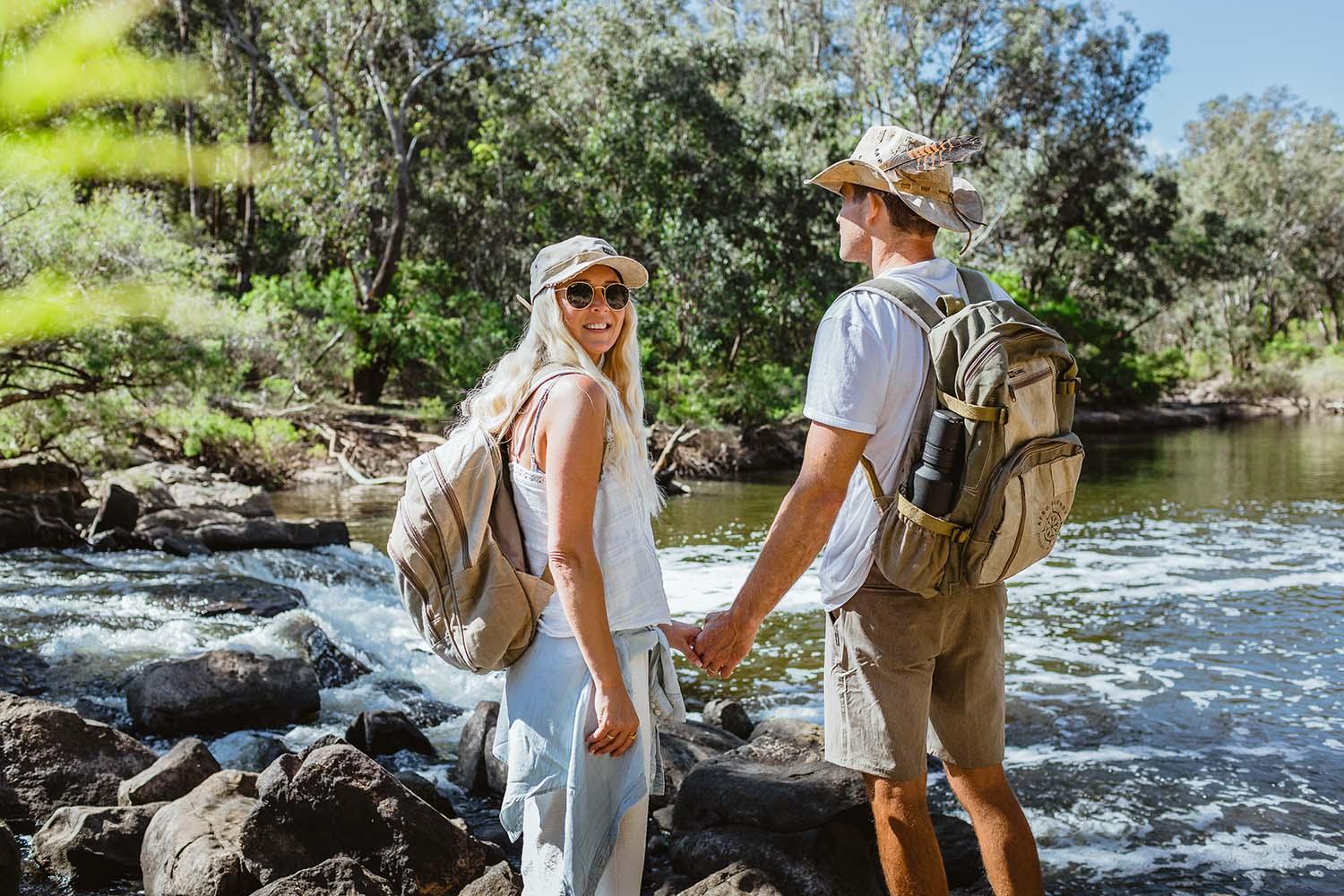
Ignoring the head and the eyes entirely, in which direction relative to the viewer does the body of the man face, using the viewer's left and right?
facing away from the viewer and to the left of the viewer

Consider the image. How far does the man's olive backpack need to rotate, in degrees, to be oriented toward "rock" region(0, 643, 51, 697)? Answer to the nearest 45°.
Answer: approximately 180°

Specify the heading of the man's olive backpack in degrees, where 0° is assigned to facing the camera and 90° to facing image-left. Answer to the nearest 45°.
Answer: approximately 315°

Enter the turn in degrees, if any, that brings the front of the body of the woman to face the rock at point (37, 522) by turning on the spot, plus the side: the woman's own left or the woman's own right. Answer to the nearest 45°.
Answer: approximately 135° to the woman's own left

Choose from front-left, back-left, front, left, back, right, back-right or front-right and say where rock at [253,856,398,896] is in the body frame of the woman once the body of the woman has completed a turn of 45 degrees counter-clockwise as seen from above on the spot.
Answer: left

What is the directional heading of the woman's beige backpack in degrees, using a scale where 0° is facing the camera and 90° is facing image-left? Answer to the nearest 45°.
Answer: approximately 90°
